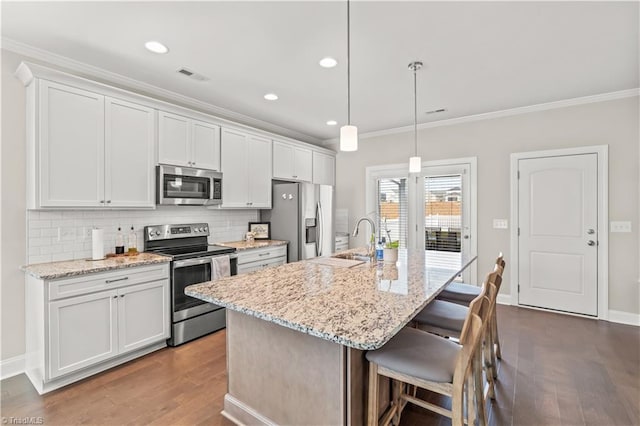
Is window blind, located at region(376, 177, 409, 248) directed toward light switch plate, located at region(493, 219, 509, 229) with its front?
no

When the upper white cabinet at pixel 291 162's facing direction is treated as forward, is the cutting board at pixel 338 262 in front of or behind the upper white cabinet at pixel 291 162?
in front

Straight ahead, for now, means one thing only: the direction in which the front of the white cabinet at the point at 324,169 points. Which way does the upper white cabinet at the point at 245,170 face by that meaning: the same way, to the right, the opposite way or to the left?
the same way

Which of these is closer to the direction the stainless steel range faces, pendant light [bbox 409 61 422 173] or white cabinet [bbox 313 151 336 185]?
the pendant light

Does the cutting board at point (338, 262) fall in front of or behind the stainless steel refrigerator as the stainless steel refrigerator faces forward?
in front

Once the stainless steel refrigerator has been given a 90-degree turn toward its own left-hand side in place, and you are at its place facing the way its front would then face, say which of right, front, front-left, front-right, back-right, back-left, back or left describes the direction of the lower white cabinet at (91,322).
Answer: back

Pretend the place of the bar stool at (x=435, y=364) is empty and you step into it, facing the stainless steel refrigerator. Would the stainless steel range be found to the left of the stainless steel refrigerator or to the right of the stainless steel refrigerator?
left

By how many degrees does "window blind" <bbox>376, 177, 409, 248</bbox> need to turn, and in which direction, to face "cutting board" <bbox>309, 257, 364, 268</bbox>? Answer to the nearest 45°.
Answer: approximately 45° to its left

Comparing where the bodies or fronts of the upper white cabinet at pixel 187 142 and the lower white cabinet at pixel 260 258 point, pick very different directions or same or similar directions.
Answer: same or similar directions

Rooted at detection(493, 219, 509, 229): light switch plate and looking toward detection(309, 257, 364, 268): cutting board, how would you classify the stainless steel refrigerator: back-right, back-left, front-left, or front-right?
front-right

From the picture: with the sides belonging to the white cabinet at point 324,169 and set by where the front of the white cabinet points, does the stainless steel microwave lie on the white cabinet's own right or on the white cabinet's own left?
on the white cabinet's own right

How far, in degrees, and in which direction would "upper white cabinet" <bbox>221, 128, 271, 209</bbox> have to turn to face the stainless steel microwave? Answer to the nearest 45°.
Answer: approximately 90° to its right

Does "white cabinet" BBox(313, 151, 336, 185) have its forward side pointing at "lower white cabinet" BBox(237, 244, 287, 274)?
no

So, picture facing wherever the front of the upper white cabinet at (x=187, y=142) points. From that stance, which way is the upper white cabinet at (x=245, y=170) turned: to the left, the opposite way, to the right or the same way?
the same way

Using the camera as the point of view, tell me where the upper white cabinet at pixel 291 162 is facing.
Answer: facing the viewer and to the right of the viewer

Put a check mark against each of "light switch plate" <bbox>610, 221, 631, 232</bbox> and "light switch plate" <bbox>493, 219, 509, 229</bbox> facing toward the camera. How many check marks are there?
2

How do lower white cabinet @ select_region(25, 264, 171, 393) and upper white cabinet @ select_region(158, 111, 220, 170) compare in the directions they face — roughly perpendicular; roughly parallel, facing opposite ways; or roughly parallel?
roughly parallel

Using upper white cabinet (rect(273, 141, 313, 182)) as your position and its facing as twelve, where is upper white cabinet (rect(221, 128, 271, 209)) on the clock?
upper white cabinet (rect(221, 128, 271, 209)) is roughly at 3 o'clock from upper white cabinet (rect(273, 141, 313, 182)).
